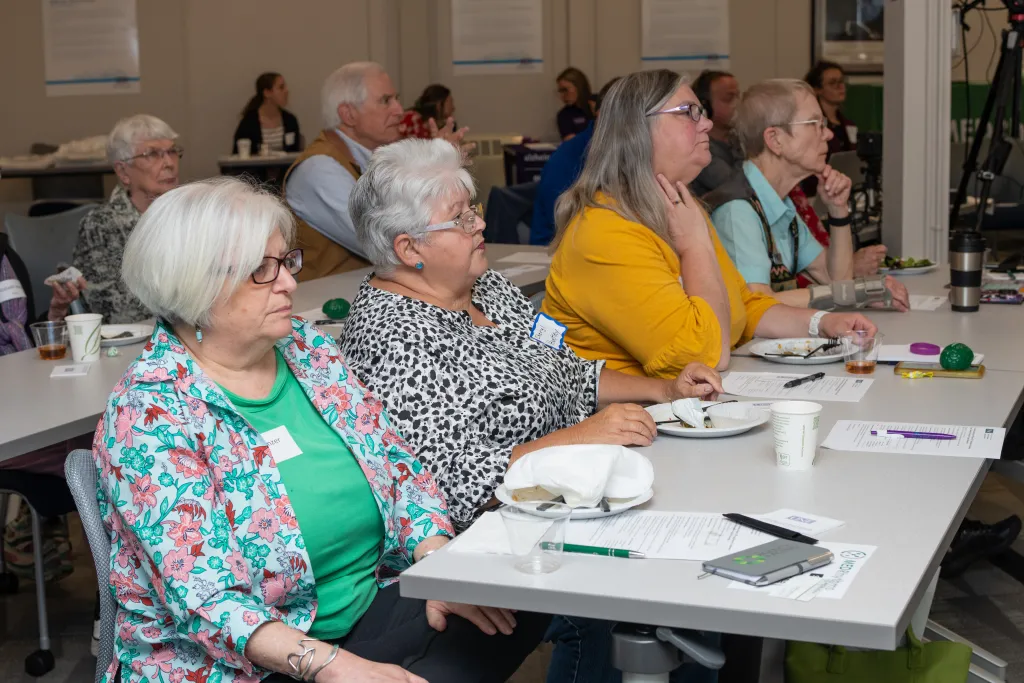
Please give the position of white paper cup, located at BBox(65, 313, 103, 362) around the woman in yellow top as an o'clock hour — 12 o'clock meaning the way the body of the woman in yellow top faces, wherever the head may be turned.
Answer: The white paper cup is roughly at 6 o'clock from the woman in yellow top.

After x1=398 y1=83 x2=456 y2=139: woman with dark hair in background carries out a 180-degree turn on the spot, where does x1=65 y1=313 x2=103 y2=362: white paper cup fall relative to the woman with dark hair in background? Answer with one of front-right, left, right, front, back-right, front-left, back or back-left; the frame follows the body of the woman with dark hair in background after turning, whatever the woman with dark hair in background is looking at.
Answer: left

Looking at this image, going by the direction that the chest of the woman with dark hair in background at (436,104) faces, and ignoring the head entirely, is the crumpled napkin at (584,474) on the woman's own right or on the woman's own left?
on the woman's own right

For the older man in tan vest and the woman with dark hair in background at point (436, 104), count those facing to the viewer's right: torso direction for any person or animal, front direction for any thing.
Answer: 2

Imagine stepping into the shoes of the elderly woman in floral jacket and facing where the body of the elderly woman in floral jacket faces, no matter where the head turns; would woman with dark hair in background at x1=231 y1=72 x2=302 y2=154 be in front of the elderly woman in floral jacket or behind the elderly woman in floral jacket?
behind

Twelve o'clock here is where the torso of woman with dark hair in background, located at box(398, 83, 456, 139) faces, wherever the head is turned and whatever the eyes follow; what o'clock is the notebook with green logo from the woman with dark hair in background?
The notebook with green logo is roughly at 3 o'clock from the woman with dark hair in background.

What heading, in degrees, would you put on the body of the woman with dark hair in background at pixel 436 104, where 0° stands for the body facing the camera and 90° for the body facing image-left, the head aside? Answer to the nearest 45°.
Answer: approximately 270°

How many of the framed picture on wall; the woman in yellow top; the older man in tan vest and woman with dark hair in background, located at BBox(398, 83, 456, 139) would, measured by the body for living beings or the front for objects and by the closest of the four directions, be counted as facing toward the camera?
1

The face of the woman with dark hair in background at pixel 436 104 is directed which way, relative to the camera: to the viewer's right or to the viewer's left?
to the viewer's right

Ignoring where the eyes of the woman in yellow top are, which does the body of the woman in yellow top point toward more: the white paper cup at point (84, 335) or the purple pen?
the purple pen

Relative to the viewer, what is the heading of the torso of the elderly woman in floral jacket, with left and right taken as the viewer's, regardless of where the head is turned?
facing the viewer and to the right of the viewer

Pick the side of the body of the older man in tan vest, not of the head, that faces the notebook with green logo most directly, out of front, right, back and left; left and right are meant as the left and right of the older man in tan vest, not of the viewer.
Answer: right

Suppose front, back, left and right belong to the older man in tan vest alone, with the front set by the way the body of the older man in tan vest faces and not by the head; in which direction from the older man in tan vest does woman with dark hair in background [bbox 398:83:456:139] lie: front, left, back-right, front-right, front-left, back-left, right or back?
left

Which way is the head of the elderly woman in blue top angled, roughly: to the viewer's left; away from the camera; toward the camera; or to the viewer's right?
to the viewer's right

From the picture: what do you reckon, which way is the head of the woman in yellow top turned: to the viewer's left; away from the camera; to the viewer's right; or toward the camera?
to the viewer's right

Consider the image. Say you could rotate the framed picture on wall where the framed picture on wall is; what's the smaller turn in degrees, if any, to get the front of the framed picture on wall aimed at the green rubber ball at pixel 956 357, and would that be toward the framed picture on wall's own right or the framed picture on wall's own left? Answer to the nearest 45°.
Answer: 0° — it already faces it

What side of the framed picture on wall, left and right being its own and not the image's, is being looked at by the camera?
front
